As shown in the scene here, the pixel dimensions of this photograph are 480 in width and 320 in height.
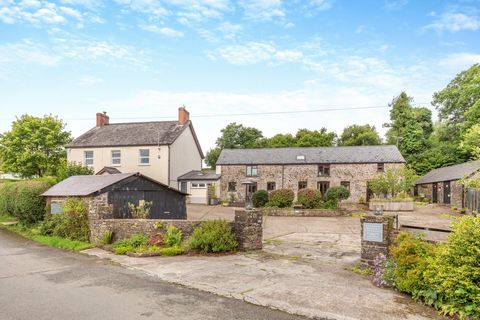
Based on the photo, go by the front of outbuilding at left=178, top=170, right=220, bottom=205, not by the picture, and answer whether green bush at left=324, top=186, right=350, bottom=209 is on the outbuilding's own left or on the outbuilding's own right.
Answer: on the outbuilding's own left

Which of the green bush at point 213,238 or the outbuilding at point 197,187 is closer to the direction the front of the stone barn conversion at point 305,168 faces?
the green bush

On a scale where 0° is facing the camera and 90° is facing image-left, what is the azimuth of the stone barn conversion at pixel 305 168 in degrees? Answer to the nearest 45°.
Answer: approximately 0°

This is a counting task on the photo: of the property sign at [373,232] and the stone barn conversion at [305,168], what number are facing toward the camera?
2

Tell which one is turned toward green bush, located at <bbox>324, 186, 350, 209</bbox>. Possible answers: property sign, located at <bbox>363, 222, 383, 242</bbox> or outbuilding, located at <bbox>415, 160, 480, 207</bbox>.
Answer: the outbuilding

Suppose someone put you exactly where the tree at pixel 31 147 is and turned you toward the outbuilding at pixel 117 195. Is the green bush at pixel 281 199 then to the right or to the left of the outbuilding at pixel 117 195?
left
